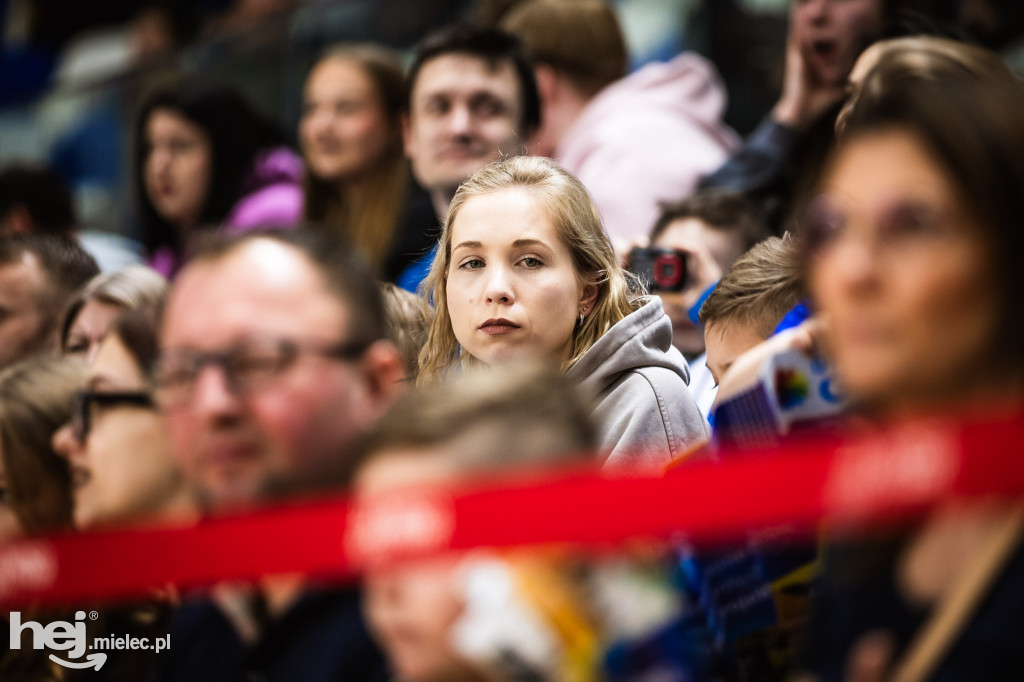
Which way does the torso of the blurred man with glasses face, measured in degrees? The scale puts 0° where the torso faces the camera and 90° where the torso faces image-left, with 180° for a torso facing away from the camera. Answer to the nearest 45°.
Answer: approximately 45°

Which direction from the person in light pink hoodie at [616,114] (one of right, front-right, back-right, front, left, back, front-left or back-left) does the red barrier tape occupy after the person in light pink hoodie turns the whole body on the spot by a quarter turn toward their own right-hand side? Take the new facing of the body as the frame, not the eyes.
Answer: back-right

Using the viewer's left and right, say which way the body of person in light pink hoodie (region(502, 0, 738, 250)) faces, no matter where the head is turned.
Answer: facing away from the viewer and to the left of the viewer
